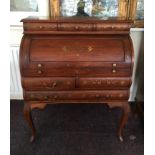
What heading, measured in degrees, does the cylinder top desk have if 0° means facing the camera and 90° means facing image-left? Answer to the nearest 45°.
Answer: approximately 0°
